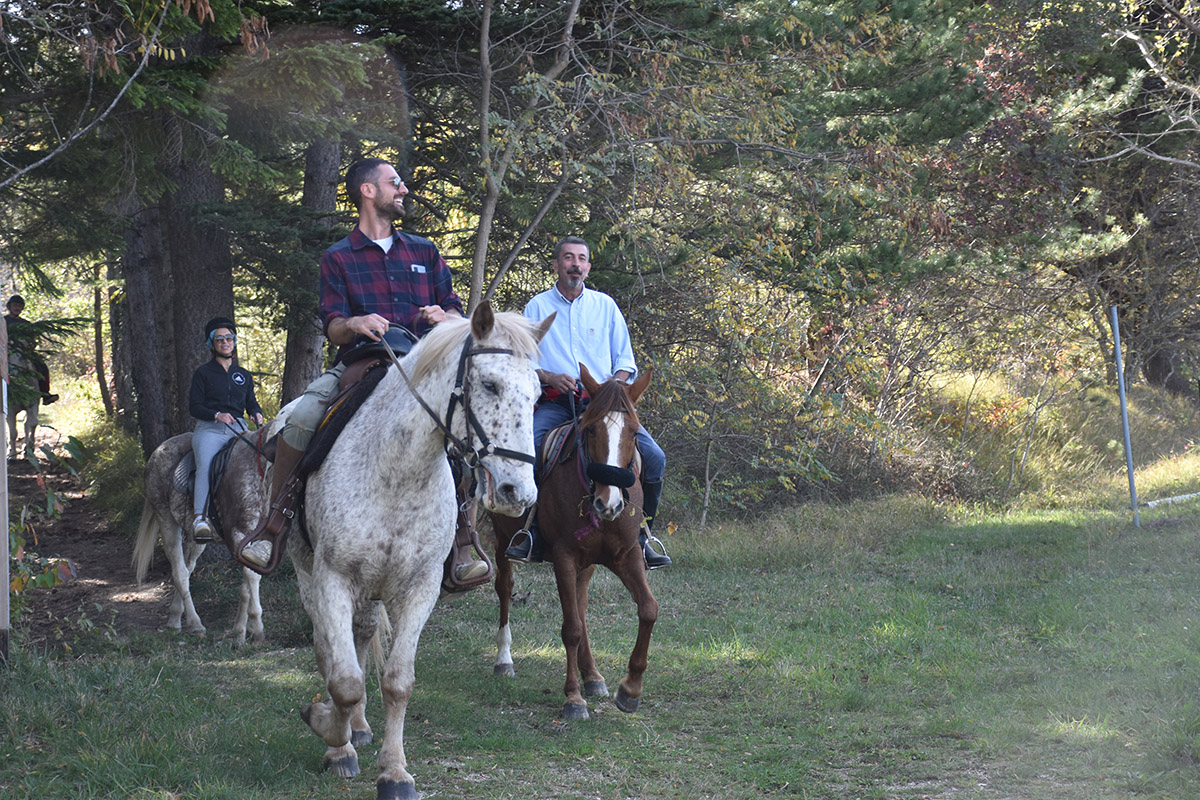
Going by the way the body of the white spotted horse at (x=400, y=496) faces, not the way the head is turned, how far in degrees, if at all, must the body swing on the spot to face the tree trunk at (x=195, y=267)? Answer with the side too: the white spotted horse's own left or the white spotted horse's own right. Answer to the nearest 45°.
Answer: approximately 180°

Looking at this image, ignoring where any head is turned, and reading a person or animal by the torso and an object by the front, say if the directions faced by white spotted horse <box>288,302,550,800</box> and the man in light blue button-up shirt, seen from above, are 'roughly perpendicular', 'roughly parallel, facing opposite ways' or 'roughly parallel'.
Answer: roughly parallel

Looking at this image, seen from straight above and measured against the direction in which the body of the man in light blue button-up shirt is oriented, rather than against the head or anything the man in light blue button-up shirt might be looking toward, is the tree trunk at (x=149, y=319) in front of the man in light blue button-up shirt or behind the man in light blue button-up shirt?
behind

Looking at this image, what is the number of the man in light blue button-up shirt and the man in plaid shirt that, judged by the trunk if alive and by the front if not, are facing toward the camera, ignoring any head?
2

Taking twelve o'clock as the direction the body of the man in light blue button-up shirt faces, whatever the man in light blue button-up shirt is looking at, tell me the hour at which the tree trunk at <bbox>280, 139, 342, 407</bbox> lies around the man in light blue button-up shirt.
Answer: The tree trunk is roughly at 5 o'clock from the man in light blue button-up shirt.

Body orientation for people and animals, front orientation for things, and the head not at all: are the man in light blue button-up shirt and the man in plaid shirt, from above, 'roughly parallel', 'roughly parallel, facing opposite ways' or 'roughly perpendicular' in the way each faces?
roughly parallel

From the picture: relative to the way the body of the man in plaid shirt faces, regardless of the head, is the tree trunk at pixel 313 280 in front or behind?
behind

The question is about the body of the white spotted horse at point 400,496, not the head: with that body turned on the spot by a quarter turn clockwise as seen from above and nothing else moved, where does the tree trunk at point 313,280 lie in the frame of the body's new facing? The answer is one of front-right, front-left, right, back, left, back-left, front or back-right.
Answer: right

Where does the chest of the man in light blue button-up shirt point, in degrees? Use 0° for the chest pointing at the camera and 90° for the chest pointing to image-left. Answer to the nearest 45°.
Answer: approximately 0°

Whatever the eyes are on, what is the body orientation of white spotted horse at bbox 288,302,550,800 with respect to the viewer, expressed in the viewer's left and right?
facing the viewer

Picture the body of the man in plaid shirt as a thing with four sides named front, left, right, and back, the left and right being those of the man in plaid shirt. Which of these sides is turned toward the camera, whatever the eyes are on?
front

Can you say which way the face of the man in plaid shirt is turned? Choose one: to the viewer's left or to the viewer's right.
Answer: to the viewer's right

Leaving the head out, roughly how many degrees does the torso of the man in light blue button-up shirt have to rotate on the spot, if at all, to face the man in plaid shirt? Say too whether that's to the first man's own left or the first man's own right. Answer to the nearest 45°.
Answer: approximately 45° to the first man's own right
